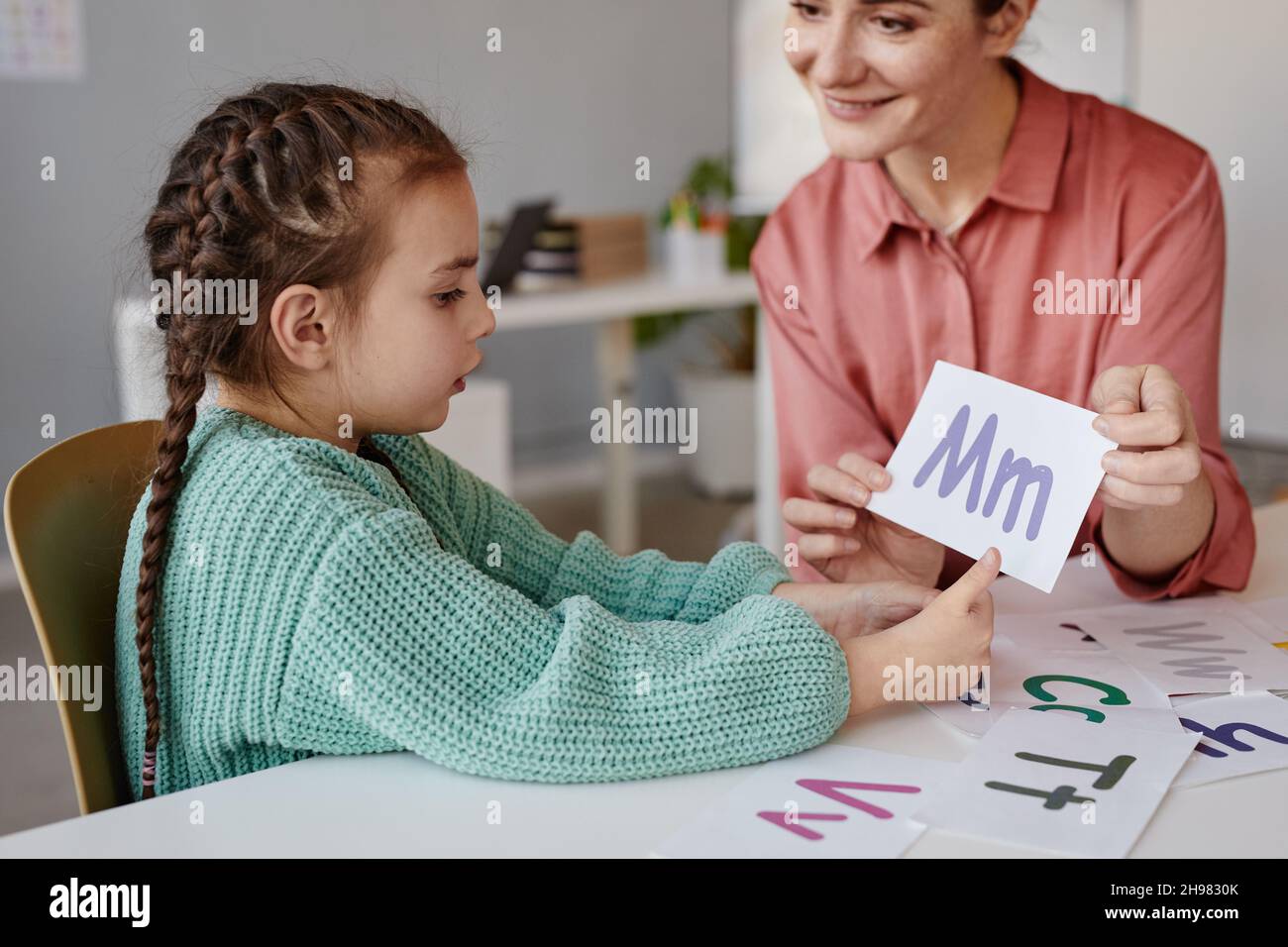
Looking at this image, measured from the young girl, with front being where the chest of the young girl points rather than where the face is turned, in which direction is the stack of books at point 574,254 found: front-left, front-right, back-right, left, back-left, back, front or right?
left

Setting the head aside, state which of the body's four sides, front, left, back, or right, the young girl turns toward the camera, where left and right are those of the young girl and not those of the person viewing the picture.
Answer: right

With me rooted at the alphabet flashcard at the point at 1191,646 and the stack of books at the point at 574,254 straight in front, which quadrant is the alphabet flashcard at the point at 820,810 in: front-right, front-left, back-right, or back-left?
back-left

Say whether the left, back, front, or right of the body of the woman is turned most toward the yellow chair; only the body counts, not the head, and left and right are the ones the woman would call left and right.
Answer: front

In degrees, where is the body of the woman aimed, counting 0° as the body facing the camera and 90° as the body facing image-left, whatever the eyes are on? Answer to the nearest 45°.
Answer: approximately 45°

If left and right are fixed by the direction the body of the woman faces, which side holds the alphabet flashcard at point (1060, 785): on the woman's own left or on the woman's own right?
on the woman's own left

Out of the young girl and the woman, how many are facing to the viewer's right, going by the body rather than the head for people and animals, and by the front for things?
1

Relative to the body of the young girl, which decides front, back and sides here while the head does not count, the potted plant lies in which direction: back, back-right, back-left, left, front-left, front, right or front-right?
left

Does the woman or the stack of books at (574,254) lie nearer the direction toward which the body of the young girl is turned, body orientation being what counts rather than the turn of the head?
the woman

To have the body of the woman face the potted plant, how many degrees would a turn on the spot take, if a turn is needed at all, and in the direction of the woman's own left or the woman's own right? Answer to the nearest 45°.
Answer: approximately 135° to the woman's own right

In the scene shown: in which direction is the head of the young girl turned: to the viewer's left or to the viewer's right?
to the viewer's right
